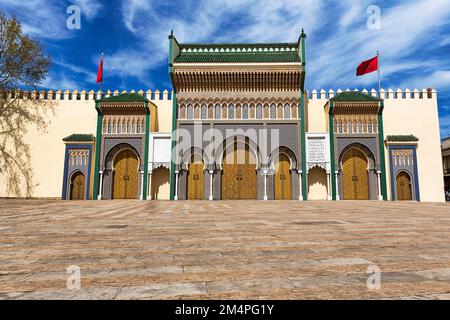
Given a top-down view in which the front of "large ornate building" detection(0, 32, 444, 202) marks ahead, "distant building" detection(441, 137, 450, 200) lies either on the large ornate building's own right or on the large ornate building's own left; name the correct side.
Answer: on the large ornate building's own left

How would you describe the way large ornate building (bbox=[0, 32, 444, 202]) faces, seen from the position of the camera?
facing the viewer

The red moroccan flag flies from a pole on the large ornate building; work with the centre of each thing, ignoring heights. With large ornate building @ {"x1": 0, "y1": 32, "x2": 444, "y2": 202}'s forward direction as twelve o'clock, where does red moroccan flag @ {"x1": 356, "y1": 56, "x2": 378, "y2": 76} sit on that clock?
The red moroccan flag is roughly at 9 o'clock from the large ornate building.
